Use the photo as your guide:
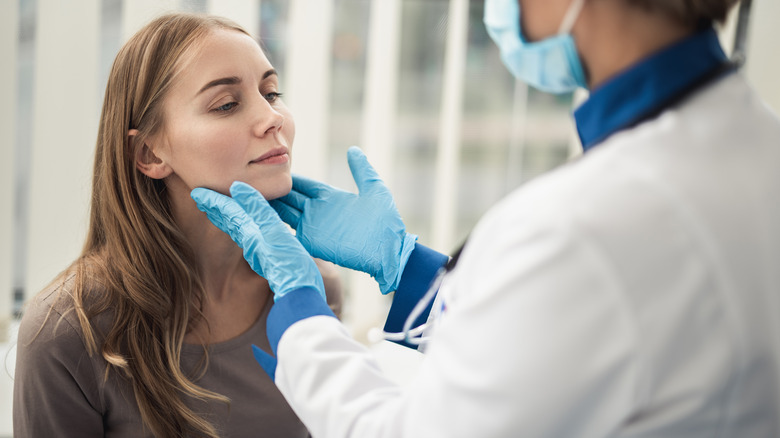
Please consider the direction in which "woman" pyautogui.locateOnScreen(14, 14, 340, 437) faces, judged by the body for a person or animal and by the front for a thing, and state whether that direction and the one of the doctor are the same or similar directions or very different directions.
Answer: very different directions

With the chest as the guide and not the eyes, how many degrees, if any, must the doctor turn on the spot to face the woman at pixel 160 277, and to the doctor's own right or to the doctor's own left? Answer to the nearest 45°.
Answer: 0° — they already face them

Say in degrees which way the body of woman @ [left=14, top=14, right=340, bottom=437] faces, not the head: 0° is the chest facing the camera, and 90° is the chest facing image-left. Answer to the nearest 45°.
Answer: approximately 315°

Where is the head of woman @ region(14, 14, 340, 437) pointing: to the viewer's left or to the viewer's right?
to the viewer's right

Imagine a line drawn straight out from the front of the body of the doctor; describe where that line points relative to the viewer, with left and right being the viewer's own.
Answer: facing away from the viewer and to the left of the viewer

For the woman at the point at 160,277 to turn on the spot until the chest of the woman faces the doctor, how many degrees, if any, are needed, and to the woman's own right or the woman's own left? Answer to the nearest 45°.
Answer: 0° — they already face them
